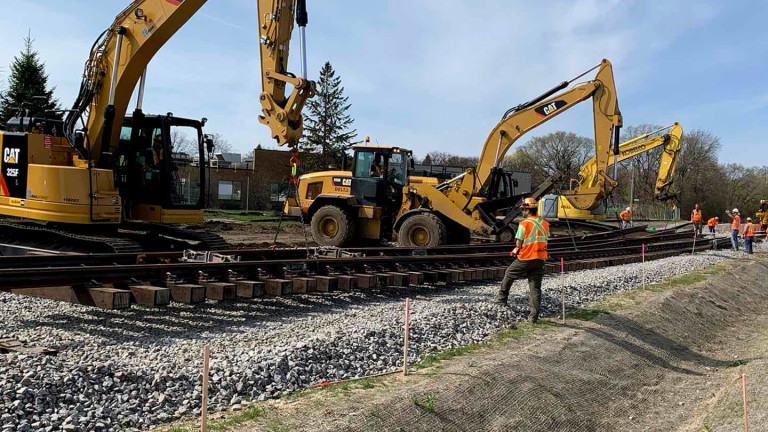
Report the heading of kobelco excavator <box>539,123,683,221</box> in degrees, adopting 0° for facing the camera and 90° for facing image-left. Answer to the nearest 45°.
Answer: approximately 270°

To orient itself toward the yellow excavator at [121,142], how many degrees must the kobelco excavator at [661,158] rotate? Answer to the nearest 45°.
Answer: approximately 135° to its right

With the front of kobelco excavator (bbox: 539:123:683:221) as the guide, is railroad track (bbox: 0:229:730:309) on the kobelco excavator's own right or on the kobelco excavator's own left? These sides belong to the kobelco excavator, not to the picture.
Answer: on the kobelco excavator's own right

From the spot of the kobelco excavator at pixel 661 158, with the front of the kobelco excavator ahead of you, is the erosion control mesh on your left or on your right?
on your right

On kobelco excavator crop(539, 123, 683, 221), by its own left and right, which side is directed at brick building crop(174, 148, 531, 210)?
back

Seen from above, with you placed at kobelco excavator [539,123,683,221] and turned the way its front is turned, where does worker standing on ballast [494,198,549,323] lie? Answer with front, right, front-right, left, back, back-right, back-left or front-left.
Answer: right
